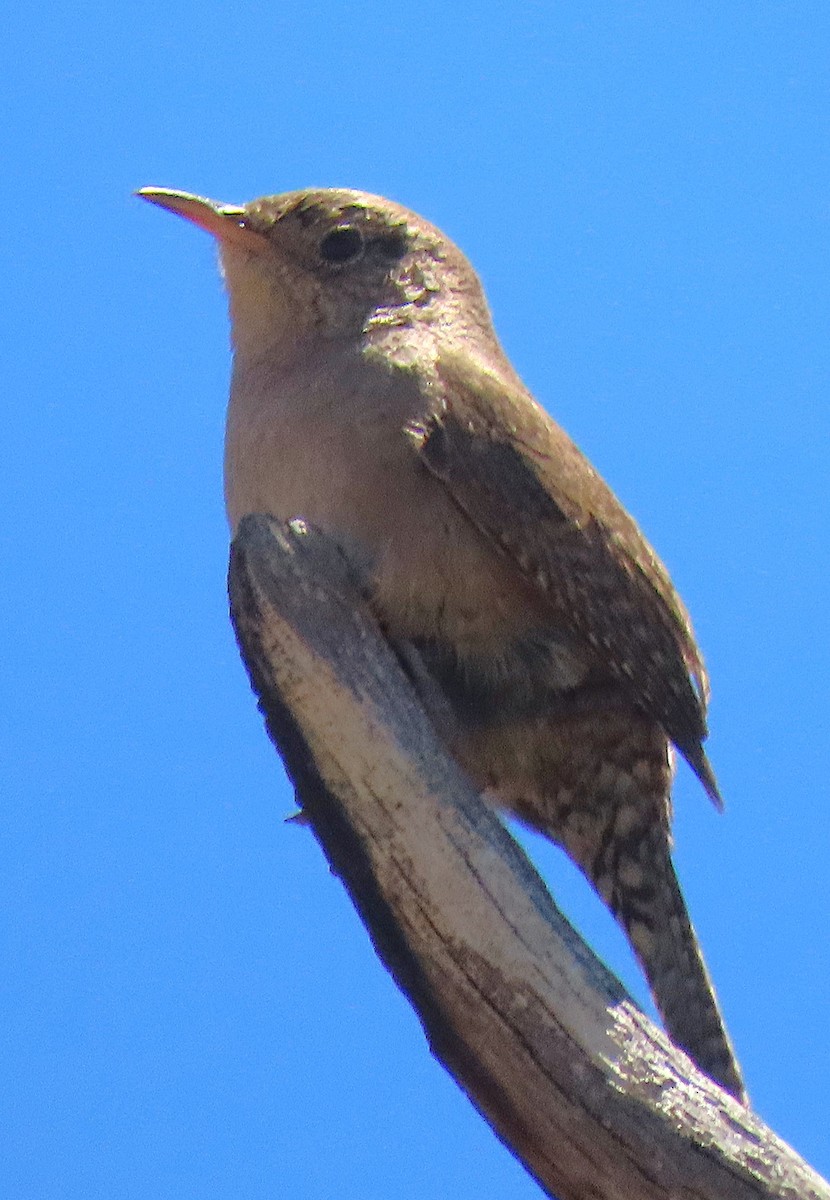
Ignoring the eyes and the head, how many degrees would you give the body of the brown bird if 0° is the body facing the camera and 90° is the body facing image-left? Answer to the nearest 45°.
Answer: approximately 90°
